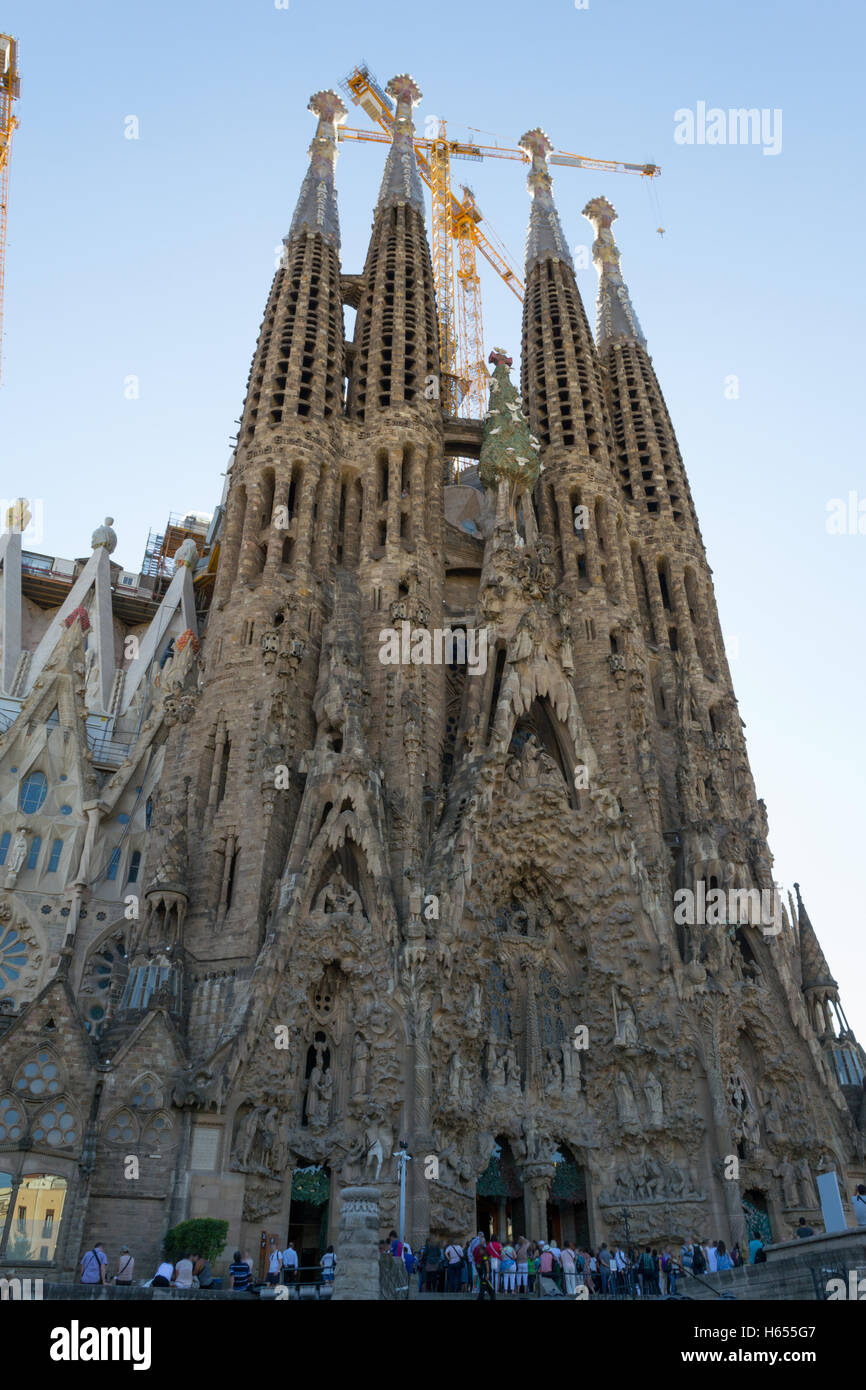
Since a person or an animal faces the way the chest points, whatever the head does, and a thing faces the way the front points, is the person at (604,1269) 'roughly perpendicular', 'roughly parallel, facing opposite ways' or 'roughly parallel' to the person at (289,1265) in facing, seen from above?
roughly parallel

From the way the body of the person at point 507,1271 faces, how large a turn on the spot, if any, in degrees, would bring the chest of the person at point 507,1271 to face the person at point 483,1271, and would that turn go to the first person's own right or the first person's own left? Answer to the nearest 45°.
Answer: approximately 135° to the first person's own left

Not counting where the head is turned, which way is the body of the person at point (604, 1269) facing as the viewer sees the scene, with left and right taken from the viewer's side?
facing away from the viewer

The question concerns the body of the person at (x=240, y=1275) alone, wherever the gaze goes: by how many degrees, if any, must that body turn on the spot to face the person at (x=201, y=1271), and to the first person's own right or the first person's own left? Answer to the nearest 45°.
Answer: approximately 45° to the first person's own left

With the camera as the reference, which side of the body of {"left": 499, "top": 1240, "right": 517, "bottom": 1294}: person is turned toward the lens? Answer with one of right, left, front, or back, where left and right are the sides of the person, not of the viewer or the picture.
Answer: back

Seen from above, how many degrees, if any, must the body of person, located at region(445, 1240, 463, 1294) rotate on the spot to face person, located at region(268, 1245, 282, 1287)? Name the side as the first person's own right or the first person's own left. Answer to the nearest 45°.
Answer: approximately 135° to the first person's own left

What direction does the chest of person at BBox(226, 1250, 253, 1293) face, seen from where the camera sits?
away from the camera

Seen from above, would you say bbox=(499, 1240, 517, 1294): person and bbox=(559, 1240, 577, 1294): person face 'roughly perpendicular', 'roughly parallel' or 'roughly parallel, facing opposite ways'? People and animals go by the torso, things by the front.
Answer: roughly parallel

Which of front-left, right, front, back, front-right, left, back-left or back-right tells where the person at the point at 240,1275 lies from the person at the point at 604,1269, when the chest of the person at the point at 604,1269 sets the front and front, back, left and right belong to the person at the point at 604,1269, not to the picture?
back-left

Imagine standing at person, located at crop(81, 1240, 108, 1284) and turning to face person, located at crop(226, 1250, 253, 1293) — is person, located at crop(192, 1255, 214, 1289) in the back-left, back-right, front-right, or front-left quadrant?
front-left

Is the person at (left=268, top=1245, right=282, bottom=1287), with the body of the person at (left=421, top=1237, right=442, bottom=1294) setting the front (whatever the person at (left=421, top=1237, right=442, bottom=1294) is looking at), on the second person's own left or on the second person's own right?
on the second person's own left
